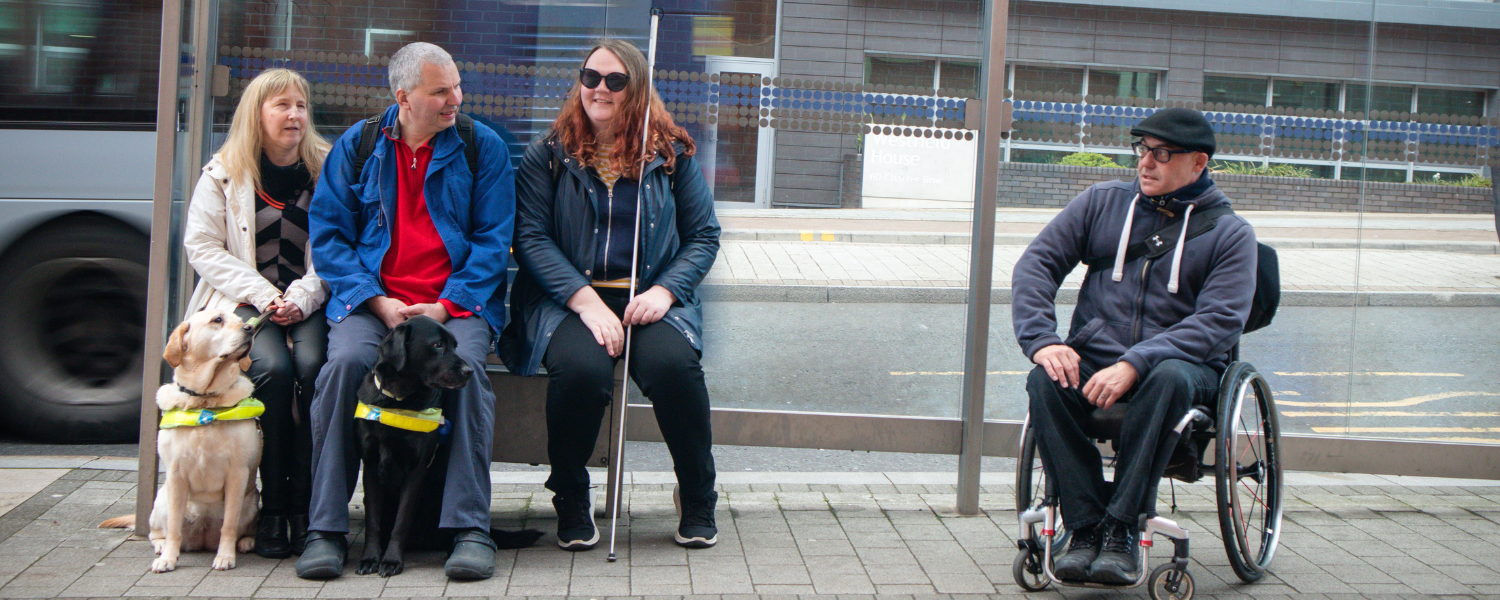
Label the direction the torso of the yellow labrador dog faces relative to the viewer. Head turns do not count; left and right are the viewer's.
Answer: facing the viewer

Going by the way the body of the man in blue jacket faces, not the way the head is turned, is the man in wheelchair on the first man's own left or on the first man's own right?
on the first man's own left

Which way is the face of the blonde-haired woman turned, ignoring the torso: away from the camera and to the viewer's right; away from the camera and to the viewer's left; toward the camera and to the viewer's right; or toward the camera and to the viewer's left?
toward the camera and to the viewer's right

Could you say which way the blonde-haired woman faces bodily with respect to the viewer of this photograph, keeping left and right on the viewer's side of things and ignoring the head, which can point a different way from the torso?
facing the viewer and to the right of the viewer

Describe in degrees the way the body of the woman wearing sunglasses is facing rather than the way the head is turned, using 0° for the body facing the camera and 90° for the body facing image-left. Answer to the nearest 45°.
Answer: approximately 0°

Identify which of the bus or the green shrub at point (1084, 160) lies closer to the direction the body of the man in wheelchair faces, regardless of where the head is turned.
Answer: the bus

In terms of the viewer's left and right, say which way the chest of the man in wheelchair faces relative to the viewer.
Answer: facing the viewer and to the left of the viewer

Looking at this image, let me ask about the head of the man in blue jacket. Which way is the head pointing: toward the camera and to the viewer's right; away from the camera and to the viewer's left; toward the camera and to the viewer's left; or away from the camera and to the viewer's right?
toward the camera and to the viewer's right

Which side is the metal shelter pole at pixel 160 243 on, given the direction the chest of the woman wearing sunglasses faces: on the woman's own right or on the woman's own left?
on the woman's own right

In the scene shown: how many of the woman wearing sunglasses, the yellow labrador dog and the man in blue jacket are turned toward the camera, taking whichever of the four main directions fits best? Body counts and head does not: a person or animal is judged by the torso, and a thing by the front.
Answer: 3
